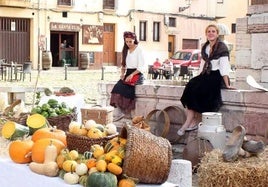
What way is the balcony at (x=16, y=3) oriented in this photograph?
toward the camera

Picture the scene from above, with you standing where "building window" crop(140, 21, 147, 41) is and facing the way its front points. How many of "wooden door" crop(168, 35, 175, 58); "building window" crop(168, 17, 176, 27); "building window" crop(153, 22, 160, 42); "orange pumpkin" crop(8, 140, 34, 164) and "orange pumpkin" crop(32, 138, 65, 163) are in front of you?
2

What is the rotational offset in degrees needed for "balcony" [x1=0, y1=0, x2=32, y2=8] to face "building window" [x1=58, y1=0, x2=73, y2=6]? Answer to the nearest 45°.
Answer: approximately 135° to its left

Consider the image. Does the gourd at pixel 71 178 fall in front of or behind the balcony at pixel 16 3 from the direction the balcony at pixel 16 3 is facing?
in front

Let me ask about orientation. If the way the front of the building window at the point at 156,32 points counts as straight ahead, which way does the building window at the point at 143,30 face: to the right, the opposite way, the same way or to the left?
the same way

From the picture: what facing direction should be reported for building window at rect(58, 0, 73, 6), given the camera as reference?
facing the viewer

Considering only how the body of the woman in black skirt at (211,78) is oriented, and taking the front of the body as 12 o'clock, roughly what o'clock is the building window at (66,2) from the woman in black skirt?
The building window is roughly at 4 o'clock from the woman in black skirt.

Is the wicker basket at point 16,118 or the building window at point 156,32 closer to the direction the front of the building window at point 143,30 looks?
the wicker basket

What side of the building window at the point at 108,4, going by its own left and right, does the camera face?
front

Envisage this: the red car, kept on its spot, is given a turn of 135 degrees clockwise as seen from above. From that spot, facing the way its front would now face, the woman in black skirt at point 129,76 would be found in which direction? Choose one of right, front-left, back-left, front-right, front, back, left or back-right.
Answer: back

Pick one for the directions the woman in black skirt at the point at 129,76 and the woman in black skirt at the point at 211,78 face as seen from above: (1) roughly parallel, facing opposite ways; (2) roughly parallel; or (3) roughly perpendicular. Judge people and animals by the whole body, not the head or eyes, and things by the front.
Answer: roughly parallel

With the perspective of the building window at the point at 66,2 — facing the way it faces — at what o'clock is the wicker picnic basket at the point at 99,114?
The wicker picnic basket is roughly at 12 o'clock from the building window.

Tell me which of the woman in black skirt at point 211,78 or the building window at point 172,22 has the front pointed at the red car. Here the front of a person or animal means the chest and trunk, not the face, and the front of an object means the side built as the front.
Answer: the building window

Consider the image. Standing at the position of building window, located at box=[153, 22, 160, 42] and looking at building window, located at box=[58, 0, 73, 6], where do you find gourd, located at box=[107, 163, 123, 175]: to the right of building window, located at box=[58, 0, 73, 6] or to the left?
left

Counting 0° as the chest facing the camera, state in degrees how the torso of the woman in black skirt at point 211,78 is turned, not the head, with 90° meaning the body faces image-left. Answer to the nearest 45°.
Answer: approximately 45°

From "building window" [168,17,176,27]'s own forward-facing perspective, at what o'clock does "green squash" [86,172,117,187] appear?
The green squash is roughly at 12 o'clock from the building window.
